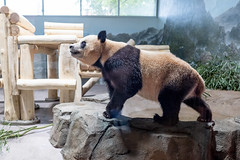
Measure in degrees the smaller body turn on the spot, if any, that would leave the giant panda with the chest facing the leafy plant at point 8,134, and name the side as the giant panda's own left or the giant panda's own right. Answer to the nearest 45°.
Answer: approximately 45° to the giant panda's own right

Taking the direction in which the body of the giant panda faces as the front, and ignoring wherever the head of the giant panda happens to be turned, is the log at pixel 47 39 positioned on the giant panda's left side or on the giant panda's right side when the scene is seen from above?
on the giant panda's right side

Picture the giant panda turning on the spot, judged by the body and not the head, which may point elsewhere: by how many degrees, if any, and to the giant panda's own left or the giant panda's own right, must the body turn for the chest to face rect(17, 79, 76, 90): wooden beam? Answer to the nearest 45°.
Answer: approximately 45° to the giant panda's own right

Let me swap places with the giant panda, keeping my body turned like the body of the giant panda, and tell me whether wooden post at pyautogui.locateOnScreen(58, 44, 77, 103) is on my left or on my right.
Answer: on my right

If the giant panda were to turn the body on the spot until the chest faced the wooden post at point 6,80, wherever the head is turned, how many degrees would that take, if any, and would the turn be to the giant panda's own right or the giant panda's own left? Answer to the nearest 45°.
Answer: approximately 45° to the giant panda's own right

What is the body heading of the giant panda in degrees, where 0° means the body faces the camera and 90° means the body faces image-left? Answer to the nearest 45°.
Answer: approximately 90°
